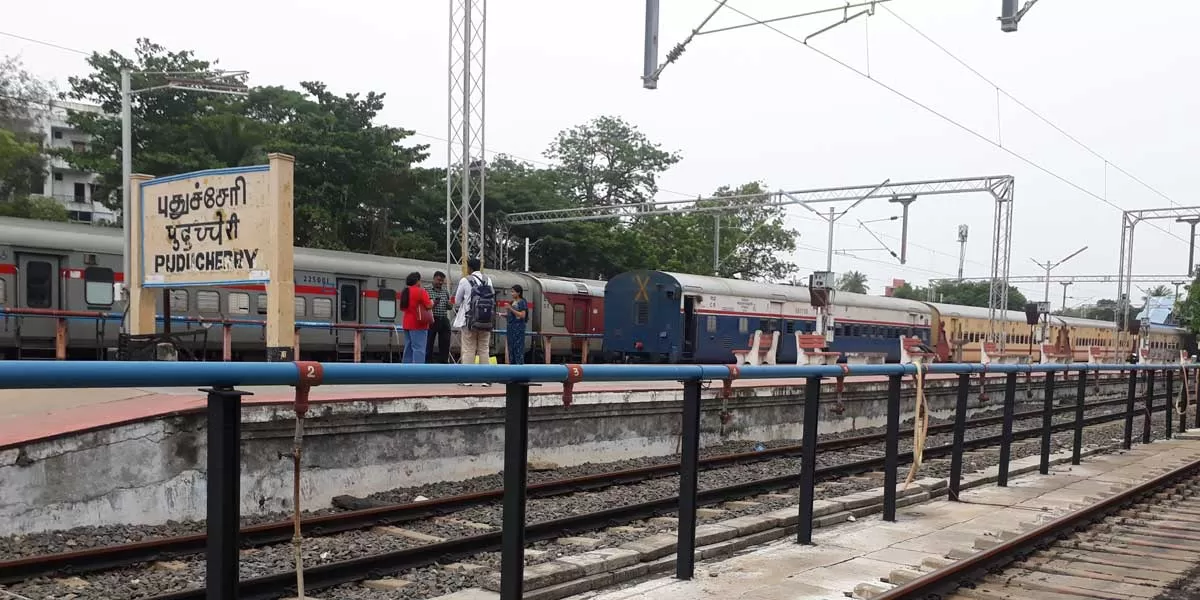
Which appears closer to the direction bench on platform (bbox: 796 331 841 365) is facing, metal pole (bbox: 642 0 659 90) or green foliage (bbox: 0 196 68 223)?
the metal pole

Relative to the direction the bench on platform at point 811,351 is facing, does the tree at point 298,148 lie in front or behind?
behind

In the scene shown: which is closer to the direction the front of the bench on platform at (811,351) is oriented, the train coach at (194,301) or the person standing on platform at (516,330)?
the person standing on platform

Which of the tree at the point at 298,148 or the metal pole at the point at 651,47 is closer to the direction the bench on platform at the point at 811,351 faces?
the metal pole

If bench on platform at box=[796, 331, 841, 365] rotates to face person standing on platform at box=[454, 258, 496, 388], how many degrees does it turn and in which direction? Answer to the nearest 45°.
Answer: approximately 90° to its right

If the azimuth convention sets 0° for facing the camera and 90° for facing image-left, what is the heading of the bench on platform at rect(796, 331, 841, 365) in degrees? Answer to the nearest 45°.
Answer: approximately 315°

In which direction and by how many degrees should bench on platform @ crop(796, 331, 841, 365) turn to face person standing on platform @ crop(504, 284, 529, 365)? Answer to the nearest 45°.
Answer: approximately 90° to its right

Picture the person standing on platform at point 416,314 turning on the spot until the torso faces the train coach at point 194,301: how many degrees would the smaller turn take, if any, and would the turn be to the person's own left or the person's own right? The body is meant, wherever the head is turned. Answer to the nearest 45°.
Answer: approximately 90° to the person's own left

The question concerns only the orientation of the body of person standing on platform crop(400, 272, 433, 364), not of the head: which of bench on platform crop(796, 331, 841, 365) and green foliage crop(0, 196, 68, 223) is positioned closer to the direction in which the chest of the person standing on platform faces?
the bench on platform

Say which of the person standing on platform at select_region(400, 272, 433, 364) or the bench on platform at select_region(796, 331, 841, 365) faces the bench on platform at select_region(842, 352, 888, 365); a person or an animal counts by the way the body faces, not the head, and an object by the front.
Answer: the person standing on platform

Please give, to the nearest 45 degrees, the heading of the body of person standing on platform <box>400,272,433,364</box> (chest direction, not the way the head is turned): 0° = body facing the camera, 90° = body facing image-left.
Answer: approximately 225°

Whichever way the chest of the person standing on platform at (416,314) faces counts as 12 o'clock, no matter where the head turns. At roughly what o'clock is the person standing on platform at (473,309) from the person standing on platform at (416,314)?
the person standing on platform at (473,309) is roughly at 2 o'clock from the person standing on platform at (416,314).

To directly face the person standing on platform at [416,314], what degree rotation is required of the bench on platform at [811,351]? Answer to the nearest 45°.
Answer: approximately 90° to its right
